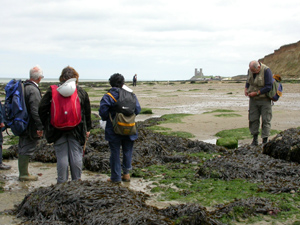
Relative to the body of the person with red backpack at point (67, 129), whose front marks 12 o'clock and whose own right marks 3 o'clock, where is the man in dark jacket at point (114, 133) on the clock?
The man in dark jacket is roughly at 2 o'clock from the person with red backpack.

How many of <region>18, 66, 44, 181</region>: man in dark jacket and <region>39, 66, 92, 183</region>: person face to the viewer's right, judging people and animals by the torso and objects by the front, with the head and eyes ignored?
1

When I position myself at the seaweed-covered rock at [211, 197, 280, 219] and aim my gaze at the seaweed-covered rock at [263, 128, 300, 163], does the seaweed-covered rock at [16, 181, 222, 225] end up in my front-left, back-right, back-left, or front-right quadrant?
back-left

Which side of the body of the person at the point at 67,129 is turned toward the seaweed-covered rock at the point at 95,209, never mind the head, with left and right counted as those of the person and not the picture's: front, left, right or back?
back

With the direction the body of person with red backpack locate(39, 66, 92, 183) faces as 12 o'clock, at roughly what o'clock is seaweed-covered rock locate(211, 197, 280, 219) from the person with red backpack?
The seaweed-covered rock is roughly at 4 o'clock from the person with red backpack.

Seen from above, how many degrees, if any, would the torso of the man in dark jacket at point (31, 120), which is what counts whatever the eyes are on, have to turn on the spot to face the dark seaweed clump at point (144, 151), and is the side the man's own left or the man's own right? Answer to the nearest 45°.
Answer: approximately 45° to the man's own left

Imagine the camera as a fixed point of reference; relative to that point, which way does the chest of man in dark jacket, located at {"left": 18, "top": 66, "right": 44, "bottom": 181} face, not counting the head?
to the viewer's right

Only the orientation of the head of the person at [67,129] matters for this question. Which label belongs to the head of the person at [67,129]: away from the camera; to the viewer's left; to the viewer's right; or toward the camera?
away from the camera

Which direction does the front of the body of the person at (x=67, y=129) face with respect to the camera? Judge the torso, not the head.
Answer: away from the camera

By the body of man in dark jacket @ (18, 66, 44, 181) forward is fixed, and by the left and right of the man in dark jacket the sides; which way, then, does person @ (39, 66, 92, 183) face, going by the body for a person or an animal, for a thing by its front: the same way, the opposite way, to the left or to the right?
to the left

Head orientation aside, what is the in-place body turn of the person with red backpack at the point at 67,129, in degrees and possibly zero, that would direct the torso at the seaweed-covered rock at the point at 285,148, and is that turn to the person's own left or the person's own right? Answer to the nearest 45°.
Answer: approximately 90° to the person's own right
